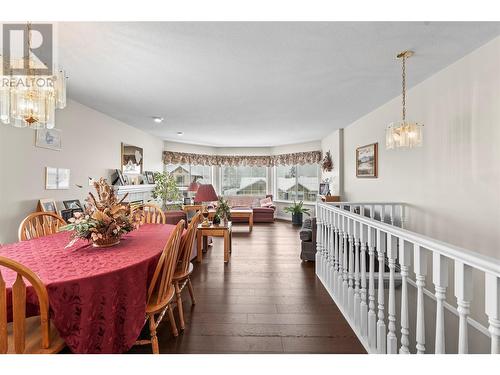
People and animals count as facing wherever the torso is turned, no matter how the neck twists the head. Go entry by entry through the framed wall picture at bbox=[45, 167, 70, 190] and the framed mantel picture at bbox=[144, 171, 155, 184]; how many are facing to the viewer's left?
0

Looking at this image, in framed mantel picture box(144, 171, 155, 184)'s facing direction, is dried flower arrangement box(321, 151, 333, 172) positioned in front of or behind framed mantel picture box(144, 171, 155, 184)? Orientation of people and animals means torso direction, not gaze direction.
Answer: in front

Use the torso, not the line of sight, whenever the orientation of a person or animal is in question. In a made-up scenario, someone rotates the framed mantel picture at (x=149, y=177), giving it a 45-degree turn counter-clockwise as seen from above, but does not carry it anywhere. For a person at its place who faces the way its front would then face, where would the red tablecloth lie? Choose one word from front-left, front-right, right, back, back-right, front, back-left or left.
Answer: right

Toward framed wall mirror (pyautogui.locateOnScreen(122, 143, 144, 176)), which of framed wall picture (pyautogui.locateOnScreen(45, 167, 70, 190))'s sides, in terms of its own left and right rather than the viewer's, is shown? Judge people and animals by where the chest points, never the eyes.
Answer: left

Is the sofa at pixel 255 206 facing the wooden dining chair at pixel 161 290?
yes

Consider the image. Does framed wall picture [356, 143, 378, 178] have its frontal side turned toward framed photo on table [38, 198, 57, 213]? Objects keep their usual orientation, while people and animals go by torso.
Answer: yes

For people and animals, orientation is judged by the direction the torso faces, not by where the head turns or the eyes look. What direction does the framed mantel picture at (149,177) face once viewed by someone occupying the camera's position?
facing the viewer and to the right of the viewer

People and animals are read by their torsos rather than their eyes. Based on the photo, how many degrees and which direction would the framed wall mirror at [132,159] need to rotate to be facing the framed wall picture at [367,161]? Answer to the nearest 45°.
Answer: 0° — it already faces it

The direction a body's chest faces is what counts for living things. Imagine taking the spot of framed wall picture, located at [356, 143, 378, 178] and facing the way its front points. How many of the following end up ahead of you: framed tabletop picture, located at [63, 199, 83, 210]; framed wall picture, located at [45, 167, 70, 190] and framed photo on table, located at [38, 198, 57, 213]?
3

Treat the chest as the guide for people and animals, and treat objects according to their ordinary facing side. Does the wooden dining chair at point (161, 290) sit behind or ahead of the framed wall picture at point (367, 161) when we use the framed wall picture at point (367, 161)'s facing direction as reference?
ahead

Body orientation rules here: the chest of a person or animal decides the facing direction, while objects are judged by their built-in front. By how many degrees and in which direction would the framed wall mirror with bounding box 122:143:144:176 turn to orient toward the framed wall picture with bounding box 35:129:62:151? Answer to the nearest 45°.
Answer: approximately 90° to its right

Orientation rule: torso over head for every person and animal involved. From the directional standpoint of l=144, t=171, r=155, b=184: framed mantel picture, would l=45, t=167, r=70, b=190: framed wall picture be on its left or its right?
on its right

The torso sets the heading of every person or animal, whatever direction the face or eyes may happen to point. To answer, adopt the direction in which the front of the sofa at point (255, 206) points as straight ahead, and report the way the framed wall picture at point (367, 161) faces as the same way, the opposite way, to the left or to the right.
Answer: to the right
